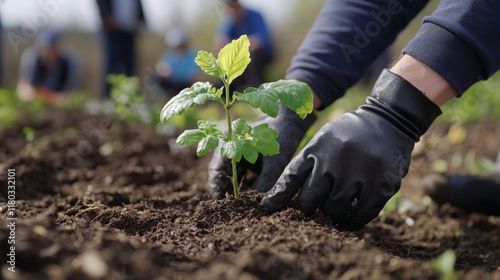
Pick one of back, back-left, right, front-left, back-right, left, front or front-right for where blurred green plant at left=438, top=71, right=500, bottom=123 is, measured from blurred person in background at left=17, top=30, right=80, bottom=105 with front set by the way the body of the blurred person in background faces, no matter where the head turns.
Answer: front-left

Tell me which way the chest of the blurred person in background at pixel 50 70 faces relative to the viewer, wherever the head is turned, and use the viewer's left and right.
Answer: facing the viewer

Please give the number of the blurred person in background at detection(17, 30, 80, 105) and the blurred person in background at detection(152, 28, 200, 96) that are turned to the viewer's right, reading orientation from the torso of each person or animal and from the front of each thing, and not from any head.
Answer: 0

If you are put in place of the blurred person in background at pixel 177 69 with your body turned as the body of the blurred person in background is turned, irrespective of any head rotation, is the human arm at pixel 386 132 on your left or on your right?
on your left

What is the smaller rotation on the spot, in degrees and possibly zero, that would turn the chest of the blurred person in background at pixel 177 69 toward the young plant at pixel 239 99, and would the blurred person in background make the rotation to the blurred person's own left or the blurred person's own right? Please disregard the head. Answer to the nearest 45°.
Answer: approximately 45° to the blurred person's own left

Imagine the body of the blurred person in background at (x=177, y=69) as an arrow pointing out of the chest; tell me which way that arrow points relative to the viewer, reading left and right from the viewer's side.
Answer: facing the viewer and to the left of the viewer

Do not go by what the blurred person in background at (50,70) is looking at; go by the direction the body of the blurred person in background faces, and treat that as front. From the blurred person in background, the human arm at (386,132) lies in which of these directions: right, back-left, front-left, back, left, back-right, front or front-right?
front

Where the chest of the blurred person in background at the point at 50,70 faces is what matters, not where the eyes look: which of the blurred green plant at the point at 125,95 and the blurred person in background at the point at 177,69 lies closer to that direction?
the blurred green plant

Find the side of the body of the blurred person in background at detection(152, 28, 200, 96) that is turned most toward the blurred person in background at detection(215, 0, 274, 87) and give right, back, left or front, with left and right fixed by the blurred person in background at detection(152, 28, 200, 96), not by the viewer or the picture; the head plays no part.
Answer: left

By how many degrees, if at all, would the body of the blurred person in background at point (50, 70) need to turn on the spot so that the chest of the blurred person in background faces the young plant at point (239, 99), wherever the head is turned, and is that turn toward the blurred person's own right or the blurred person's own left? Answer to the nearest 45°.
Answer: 0° — they already face it

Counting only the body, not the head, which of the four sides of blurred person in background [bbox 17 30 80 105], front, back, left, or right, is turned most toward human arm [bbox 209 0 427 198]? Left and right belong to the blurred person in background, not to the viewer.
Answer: front

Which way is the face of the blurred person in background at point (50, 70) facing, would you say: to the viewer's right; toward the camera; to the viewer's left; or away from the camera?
toward the camera
